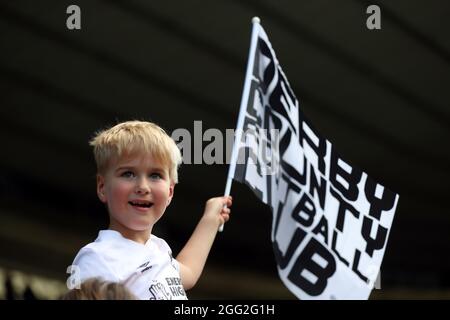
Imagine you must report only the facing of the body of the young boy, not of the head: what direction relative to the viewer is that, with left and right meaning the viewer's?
facing the viewer and to the right of the viewer

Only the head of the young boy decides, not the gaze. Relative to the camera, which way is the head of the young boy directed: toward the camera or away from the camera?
toward the camera
